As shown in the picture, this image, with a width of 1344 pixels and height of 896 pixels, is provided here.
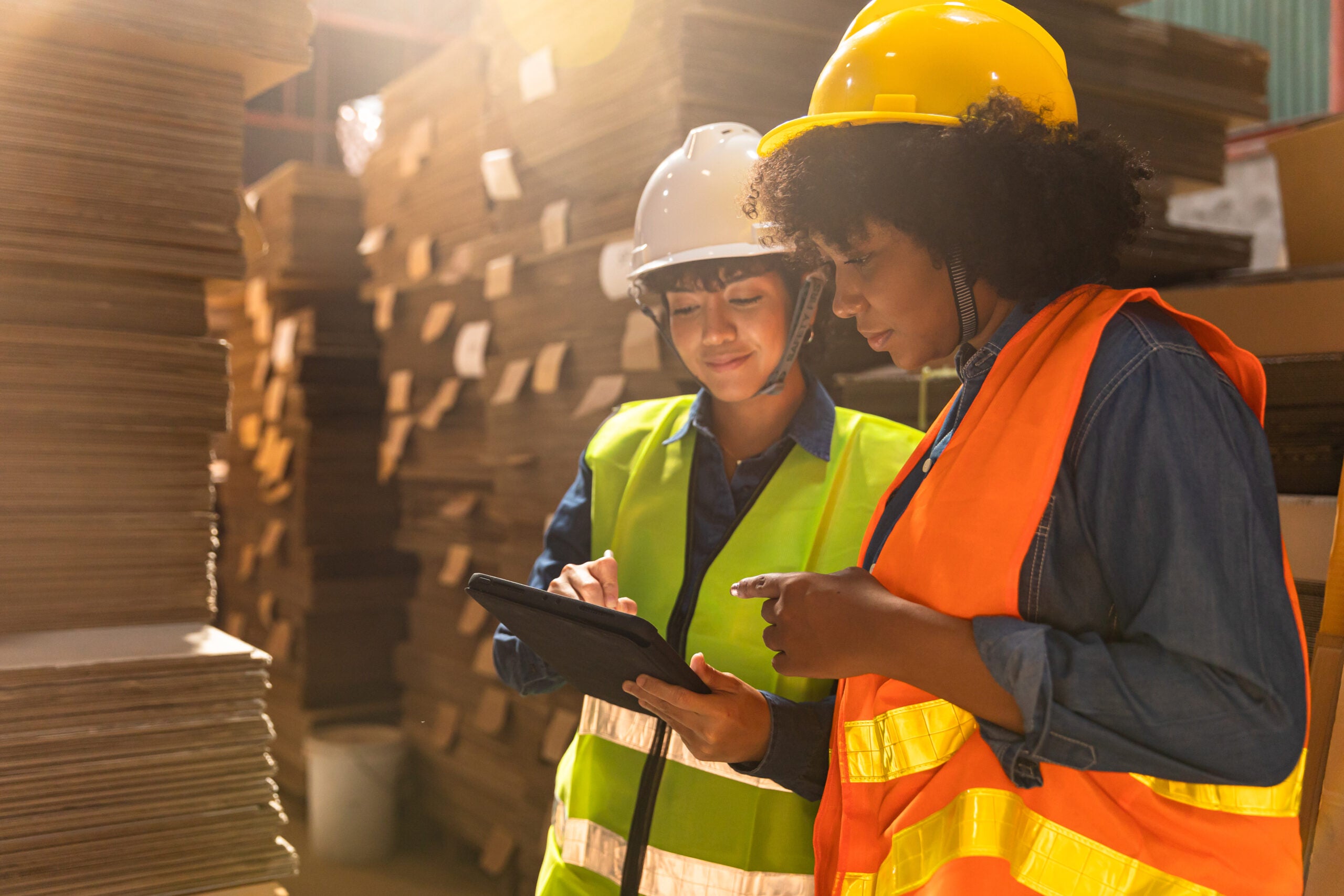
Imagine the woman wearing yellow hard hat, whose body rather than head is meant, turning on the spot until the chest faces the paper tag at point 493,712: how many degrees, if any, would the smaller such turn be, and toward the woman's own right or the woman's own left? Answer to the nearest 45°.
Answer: approximately 45° to the woman's own right

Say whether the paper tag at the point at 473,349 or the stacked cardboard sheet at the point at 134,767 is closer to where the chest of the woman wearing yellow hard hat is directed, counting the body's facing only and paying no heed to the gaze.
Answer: the stacked cardboard sheet

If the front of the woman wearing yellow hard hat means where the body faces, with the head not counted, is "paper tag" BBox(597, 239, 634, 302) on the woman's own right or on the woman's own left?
on the woman's own right

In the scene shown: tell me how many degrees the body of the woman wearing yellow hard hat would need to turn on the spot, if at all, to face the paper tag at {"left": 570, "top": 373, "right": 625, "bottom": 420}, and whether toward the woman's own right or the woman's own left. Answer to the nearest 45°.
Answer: approximately 45° to the woman's own right

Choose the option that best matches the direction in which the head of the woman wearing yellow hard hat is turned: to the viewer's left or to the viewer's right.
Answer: to the viewer's left

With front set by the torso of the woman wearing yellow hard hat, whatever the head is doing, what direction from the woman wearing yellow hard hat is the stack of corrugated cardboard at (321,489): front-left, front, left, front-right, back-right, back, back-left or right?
front-right

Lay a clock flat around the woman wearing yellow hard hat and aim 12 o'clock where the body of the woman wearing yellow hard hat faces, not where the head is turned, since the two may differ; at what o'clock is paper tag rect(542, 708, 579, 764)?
The paper tag is roughly at 2 o'clock from the woman wearing yellow hard hat.

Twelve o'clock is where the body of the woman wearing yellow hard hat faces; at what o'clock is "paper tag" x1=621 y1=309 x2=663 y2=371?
The paper tag is roughly at 2 o'clock from the woman wearing yellow hard hat.

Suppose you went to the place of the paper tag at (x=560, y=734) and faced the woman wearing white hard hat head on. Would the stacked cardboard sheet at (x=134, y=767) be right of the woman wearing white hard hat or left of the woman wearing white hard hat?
right

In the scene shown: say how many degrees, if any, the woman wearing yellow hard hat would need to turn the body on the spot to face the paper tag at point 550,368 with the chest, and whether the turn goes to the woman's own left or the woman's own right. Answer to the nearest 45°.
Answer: approximately 45° to the woman's own right

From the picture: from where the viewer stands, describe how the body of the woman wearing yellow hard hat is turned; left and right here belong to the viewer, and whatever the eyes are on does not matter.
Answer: facing to the left of the viewer

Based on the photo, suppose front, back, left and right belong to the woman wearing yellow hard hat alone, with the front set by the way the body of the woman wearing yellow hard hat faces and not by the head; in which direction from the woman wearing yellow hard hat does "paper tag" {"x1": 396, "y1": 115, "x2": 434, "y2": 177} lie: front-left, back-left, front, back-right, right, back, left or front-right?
front-right

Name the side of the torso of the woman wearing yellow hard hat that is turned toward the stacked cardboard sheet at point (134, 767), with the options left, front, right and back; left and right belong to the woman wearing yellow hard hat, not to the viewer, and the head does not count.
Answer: front
